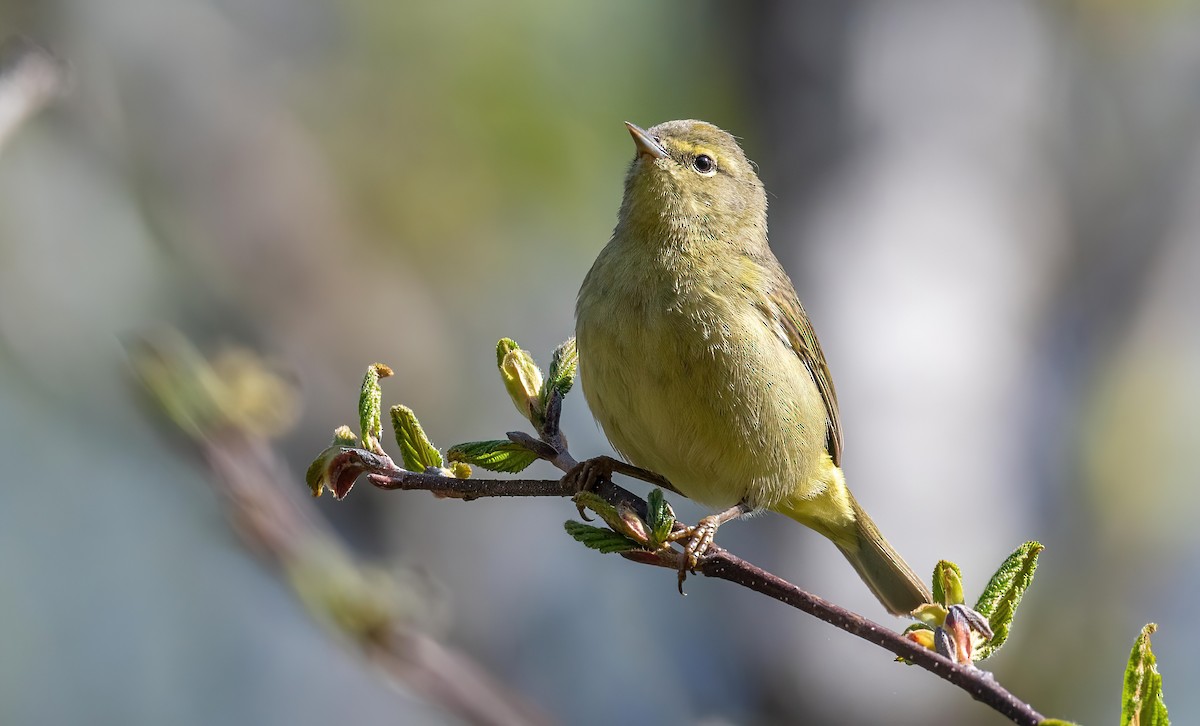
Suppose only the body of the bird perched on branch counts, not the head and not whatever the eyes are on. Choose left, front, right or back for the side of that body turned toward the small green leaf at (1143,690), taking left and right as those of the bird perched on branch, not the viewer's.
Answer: left

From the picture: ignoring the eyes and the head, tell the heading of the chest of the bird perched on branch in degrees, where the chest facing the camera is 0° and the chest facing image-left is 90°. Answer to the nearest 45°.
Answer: approximately 45°

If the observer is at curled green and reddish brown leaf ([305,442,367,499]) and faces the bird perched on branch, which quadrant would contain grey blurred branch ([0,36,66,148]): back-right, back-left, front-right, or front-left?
back-left

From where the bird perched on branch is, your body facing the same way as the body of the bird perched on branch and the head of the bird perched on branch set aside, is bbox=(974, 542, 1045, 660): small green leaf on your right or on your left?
on your left

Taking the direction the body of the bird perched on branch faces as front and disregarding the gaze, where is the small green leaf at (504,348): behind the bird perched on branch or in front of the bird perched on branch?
in front
